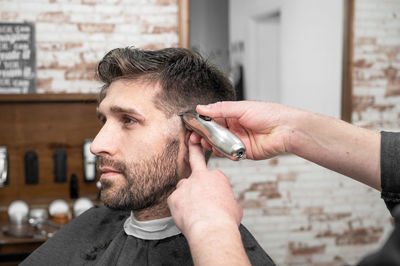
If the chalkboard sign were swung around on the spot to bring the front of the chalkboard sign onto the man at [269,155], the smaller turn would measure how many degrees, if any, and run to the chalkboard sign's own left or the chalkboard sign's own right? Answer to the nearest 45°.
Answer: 0° — it already faces them

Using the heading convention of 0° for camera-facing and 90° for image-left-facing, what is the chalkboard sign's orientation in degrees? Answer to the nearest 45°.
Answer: approximately 0°

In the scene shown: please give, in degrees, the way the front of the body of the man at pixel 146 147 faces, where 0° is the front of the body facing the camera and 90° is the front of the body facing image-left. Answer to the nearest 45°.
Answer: approximately 45°

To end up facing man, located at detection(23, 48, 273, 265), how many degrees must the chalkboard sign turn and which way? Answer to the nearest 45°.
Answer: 0° — it already faces them

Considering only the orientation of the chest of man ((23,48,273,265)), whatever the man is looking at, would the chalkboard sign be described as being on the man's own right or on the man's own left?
on the man's own right
